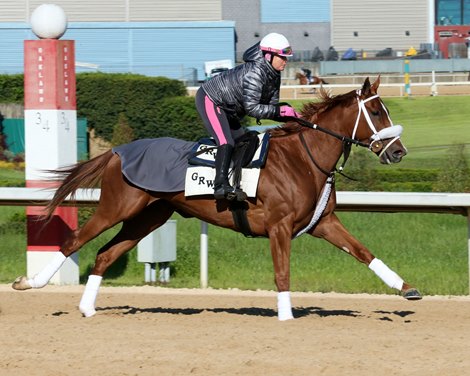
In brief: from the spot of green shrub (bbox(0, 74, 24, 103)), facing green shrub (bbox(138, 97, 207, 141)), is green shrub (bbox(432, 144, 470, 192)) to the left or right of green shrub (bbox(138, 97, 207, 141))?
right

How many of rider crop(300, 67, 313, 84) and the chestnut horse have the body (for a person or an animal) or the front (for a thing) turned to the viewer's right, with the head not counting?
1

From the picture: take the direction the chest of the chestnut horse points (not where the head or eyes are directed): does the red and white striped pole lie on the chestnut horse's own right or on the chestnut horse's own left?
on the chestnut horse's own left

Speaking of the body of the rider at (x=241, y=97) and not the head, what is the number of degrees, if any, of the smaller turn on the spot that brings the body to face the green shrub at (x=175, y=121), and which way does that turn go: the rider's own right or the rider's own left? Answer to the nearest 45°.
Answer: approximately 90° to the rider's own left

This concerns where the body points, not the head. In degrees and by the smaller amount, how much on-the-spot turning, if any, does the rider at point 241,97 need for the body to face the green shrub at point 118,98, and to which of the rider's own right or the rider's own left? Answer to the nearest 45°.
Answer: approximately 90° to the rider's own left

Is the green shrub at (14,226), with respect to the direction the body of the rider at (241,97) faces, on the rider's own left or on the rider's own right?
on the rider's own left

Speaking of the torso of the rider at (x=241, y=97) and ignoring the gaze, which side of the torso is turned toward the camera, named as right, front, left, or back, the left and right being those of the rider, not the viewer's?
right

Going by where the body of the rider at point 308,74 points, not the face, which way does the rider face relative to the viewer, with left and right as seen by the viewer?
facing to the left of the viewer

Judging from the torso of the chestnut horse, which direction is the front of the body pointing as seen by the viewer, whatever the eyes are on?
to the viewer's right

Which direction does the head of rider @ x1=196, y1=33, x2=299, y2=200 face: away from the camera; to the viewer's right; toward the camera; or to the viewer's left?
to the viewer's right

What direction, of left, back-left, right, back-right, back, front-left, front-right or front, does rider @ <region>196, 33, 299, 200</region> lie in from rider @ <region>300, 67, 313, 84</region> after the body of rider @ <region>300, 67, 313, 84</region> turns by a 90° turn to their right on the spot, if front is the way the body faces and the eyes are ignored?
back

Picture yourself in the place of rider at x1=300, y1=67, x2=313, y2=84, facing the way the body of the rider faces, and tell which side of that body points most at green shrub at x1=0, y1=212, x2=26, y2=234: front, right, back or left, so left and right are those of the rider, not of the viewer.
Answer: left
